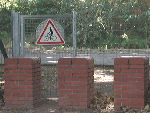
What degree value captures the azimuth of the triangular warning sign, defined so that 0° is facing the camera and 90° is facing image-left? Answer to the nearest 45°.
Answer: approximately 0°

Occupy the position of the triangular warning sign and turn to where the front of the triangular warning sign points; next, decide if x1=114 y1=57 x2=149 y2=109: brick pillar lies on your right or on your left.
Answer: on your left
